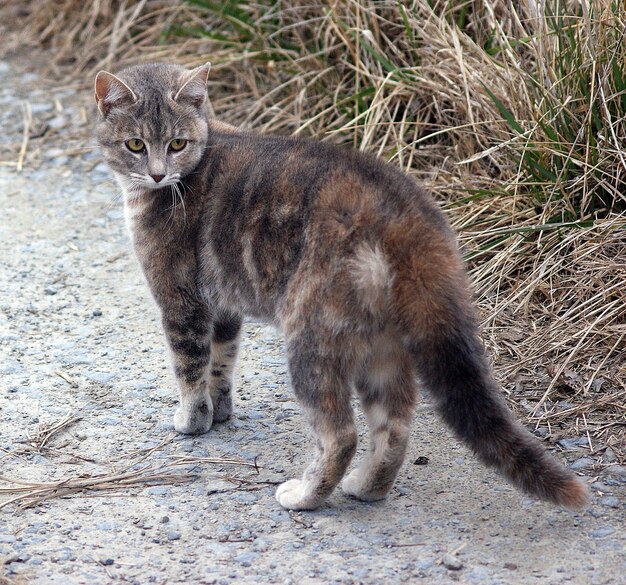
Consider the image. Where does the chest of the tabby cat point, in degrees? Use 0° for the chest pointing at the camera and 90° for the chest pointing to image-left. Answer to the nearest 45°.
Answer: approximately 135°

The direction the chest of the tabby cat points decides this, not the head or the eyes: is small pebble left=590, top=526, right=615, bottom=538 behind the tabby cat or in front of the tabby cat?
behind
